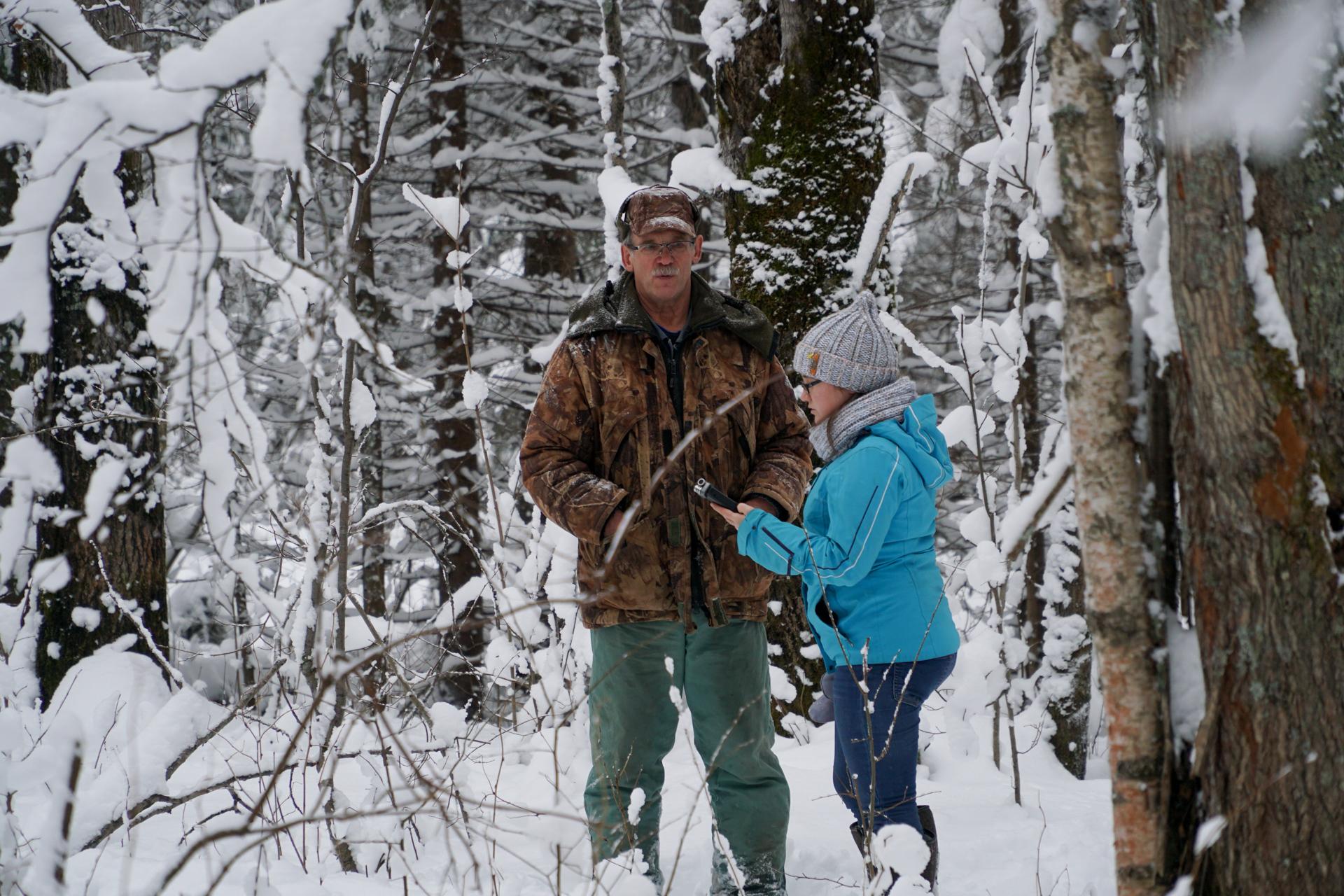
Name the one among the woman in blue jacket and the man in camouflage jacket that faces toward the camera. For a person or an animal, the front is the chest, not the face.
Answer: the man in camouflage jacket

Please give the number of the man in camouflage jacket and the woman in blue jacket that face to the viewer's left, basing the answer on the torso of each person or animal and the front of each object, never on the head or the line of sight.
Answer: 1

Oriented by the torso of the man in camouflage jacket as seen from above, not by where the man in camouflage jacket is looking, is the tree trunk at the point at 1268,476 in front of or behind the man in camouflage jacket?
in front

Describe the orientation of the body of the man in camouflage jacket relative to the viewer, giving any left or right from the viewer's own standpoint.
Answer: facing the viewer

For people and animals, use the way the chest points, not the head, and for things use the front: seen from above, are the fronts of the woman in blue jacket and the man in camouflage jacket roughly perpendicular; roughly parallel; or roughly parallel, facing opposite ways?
roughly perpendicular

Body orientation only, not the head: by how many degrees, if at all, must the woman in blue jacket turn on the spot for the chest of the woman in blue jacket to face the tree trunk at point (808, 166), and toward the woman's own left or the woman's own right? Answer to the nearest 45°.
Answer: approximately 90° to the woman's own right

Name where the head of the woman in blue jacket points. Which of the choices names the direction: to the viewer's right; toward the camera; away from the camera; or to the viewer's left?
to the viewer's left

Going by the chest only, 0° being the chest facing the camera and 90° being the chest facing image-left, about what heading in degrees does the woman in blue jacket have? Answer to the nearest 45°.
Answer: approximately 90°
